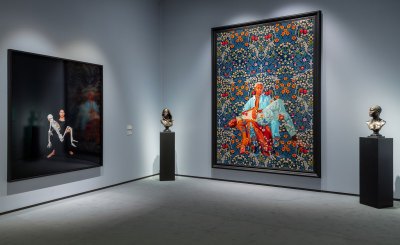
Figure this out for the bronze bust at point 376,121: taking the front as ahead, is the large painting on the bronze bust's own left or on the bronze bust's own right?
on the bronze bust's own right

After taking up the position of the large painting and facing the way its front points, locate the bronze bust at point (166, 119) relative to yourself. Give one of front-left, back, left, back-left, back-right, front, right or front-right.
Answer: front-right

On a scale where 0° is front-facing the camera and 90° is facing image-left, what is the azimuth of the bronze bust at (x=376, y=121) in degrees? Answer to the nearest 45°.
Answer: approximately 45°

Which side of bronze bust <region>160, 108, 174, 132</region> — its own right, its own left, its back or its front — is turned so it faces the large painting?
left

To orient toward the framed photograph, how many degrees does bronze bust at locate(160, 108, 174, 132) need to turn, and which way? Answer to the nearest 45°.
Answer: approximately 45° to its right

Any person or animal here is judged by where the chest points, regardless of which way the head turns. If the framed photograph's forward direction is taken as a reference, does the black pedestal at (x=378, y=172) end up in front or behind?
in front

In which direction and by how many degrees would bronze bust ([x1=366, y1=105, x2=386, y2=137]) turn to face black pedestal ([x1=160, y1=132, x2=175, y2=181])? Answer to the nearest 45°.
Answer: approximately 45° to its right
